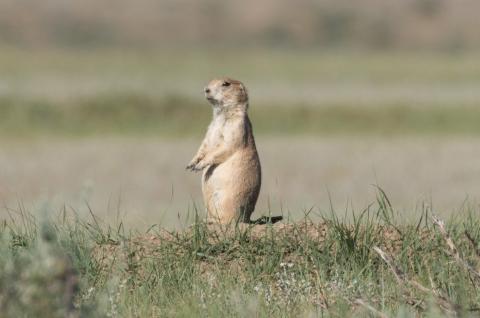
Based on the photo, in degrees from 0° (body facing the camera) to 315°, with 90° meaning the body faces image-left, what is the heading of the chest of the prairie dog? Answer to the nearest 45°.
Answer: approximately 90°
